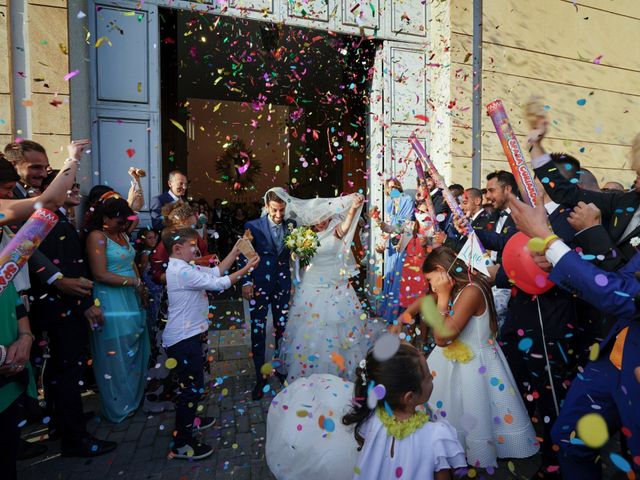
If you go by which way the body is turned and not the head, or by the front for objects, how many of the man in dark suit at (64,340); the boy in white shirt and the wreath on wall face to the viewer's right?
2

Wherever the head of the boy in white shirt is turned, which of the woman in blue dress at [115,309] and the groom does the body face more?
the groom

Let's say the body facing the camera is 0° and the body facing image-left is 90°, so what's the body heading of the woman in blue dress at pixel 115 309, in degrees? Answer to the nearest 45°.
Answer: approximately 315°

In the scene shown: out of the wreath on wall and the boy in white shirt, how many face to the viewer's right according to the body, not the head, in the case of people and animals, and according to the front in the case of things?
1

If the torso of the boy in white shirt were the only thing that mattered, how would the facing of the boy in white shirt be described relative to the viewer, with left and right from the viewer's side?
facing to the right of the viewer

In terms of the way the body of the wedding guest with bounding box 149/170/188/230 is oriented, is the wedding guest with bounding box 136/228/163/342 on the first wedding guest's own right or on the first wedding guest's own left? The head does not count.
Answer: on the first wedding guest's own right

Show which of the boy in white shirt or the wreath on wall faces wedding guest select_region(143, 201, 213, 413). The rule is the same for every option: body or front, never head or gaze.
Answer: the wreath on wall
